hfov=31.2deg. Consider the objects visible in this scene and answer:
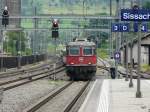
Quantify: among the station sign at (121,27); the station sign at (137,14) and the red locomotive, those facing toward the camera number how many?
3

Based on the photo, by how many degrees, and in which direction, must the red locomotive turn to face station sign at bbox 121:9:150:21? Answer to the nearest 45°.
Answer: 0° — it already faces it

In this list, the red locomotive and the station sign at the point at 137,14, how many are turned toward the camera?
2

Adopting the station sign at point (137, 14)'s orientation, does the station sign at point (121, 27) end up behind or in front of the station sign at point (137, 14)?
behind

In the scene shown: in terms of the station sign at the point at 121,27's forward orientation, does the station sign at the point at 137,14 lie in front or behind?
in front

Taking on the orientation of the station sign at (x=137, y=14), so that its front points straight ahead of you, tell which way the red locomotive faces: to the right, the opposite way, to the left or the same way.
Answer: the same way

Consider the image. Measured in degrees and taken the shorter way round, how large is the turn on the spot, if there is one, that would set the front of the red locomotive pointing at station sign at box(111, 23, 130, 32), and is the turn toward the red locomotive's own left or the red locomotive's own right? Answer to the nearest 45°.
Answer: approximately 45° to the red locomotive's own left

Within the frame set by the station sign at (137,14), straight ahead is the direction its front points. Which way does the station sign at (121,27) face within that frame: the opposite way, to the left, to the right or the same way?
the same way

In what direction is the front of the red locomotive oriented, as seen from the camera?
facing the viewer

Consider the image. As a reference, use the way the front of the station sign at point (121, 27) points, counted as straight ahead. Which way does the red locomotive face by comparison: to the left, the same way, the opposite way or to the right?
the same way

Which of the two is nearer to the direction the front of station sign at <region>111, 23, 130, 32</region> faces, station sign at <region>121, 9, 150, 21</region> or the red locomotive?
the station sign

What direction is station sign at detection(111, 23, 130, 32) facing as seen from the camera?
toward the camera

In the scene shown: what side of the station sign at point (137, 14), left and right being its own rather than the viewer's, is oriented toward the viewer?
front

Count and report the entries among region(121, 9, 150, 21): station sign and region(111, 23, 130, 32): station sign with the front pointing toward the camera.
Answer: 2
